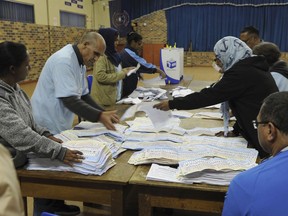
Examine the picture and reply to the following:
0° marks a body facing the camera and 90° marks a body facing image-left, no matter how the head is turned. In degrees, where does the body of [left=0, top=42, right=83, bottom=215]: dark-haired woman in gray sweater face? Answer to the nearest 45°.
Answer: approximately 270°

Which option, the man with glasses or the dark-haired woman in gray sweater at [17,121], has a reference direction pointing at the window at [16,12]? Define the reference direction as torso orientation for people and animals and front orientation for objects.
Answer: the man with glasses

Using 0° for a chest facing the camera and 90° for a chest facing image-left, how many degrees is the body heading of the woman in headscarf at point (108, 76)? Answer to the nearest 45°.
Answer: approximately 270°

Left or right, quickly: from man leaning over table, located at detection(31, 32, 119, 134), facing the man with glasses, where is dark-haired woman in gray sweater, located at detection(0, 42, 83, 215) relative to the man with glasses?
right

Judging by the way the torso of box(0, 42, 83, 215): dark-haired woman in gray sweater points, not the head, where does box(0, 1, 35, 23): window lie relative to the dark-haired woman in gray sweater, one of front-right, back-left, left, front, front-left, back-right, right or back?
left

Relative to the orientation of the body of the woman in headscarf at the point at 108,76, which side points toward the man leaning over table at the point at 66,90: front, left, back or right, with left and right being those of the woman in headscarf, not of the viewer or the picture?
right

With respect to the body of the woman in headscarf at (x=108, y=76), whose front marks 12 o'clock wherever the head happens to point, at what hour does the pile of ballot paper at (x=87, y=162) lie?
The pile of ballot paper is roughly at 3 o'clock from the woman in headscarf.

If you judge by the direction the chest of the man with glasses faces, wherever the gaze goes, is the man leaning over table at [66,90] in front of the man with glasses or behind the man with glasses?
in front

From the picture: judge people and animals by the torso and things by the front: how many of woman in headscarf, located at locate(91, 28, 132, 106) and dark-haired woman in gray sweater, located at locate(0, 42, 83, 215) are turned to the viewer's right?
2

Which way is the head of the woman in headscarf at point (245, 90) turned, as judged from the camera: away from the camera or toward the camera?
away from the camera

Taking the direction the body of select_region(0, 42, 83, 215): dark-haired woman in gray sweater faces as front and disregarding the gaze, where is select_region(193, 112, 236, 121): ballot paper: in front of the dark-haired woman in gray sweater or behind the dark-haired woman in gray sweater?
in front

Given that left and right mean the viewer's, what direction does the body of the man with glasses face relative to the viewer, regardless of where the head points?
facing away from the viewer and to the left of the viewer

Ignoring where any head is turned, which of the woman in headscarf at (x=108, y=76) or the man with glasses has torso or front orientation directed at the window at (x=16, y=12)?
the man with glasses

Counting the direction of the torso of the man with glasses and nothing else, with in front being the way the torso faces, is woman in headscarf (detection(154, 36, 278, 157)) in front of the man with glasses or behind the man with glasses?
in front

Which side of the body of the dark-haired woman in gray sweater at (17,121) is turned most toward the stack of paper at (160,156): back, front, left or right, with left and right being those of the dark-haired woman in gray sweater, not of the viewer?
front

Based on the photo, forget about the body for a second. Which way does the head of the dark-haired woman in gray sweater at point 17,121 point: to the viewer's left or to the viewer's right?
to the viewer's right
